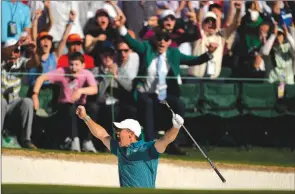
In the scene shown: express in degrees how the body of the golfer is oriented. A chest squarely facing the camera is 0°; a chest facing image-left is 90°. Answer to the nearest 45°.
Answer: approximately 45°

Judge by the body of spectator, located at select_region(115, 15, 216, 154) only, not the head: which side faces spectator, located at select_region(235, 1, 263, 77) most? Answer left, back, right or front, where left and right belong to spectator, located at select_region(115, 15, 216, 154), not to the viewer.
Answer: left

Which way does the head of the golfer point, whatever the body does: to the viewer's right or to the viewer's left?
to the viewer's left

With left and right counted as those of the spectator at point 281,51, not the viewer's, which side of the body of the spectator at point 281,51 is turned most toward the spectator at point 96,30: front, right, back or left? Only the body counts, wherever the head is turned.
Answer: right

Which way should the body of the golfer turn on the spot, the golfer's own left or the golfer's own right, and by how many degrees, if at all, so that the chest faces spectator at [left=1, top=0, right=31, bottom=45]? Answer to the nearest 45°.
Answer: approximately 90° to the golfer's own right

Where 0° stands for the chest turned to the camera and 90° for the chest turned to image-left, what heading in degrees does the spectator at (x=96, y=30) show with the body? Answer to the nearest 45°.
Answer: approximately 0°
